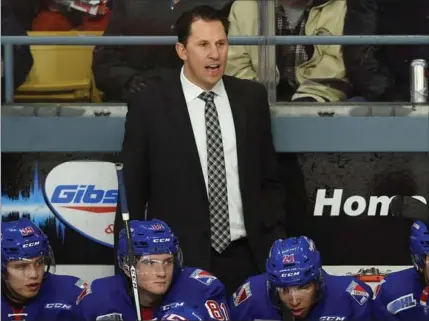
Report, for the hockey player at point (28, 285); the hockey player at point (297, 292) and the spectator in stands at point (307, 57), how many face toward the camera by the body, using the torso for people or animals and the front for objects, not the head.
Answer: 3

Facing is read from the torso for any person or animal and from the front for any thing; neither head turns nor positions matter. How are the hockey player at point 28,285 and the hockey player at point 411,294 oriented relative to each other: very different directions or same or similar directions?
same or similar directions

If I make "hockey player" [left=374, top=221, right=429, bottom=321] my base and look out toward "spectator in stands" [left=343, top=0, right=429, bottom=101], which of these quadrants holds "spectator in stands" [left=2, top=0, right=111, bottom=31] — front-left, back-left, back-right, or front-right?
front-left

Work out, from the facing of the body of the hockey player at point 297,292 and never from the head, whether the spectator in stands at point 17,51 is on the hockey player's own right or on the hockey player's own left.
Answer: on the hockey player's own right

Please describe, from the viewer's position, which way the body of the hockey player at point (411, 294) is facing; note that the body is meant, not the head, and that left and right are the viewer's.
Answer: facing the viewer and to the right of the viewer

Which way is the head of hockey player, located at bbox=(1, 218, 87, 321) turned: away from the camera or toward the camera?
toward the camera

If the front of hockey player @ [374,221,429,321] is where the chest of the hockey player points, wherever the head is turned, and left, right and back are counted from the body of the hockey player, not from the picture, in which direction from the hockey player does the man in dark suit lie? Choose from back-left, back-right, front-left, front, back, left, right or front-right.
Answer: back-right

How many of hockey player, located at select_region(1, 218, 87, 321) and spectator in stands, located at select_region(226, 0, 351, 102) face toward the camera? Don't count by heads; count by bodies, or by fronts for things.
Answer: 2

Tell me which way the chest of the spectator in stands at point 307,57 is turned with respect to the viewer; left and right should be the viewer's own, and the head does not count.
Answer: facing the viewer

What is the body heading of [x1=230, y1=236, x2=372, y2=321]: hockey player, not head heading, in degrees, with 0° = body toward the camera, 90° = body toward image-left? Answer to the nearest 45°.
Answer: approximately 0°

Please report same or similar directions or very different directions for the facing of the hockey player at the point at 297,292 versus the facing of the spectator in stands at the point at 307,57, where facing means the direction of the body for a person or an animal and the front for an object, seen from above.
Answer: same or similar directions

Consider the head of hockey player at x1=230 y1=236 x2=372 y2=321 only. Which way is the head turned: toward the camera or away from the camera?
toward the camera

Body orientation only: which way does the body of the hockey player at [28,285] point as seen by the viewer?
toward the camera
